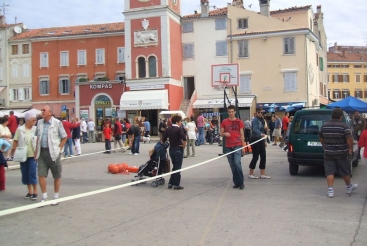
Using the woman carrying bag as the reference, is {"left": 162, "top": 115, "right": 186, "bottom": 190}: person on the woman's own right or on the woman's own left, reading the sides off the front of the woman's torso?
on the woman's own left

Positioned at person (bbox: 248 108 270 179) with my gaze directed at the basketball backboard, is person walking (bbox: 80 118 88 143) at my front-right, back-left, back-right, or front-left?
front-left

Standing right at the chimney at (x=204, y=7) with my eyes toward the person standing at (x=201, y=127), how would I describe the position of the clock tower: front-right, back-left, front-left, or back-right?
front-right

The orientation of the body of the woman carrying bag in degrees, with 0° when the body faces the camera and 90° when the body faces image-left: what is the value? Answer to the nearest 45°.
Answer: approximately 315°

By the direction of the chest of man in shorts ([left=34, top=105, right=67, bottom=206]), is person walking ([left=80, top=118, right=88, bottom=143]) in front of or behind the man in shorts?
behind

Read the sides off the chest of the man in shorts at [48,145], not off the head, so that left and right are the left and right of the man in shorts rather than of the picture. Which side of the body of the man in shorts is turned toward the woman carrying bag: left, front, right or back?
right

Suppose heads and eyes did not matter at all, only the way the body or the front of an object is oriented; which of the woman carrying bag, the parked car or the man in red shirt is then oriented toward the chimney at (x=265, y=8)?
the parked car

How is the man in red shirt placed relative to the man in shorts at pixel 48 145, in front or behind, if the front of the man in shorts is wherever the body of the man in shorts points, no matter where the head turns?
behind

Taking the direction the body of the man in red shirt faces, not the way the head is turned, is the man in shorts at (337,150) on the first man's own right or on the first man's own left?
on the first man's own left

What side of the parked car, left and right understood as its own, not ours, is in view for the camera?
back

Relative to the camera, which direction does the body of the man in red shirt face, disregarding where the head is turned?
toward the camera

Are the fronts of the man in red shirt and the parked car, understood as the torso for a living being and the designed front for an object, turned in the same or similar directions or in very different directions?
very different directions

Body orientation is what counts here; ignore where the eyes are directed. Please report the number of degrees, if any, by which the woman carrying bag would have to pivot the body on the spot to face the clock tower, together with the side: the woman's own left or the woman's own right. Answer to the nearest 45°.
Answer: approximately 135° to the woman's own left
